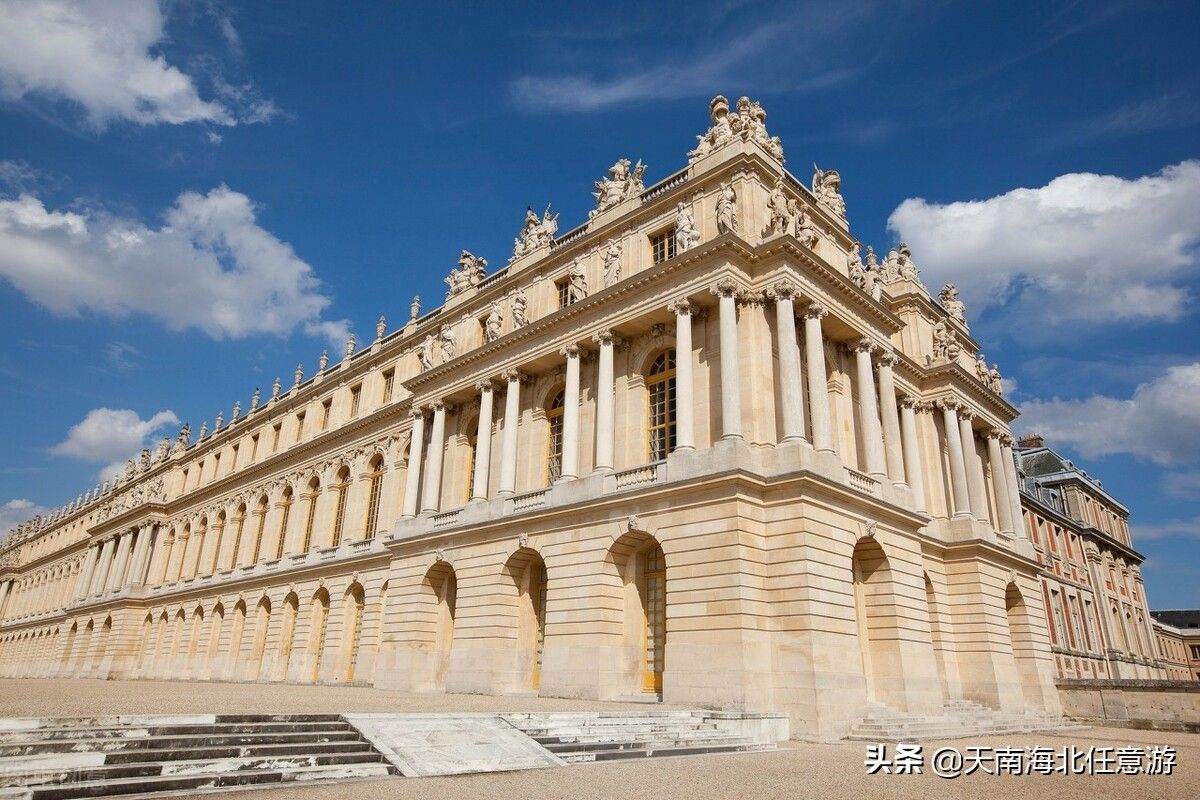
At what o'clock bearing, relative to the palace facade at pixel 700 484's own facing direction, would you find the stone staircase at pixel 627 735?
The stone staircase is roughly at 11 o'clock from the palace facade.

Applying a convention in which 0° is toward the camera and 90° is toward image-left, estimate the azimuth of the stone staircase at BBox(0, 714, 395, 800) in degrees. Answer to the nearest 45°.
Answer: approximately 0°

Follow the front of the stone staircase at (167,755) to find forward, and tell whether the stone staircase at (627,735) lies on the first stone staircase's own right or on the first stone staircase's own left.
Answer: on the first stone staircase's own left

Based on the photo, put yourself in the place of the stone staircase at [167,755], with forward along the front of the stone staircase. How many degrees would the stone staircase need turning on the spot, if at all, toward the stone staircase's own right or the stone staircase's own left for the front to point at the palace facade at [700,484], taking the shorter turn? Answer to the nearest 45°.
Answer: approximately 135° to the stone staircase's own left
